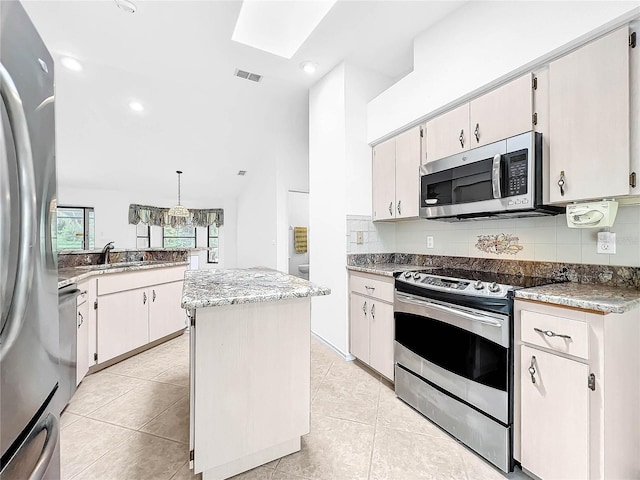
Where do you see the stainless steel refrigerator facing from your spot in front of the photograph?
facing to the right of the viewer

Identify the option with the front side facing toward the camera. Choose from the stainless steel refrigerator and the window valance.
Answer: the window valance

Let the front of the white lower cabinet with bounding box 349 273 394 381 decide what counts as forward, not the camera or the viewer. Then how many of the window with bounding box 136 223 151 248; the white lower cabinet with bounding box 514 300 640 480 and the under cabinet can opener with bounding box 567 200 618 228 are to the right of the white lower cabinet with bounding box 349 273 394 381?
1

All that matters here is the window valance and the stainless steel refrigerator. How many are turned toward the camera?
1

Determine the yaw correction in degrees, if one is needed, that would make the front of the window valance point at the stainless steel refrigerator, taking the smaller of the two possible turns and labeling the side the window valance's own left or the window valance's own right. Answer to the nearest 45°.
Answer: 0° — it already faces it

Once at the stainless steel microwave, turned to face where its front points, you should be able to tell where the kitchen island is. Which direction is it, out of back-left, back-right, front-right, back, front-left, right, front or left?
front

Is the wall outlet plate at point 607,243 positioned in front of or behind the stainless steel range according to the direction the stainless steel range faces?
behind

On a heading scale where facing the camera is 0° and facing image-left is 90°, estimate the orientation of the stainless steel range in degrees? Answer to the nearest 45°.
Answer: approximately 45°

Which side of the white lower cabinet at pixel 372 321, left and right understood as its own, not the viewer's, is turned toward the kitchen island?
front

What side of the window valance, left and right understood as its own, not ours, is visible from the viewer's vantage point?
front

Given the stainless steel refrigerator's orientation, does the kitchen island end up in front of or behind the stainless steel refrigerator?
in front

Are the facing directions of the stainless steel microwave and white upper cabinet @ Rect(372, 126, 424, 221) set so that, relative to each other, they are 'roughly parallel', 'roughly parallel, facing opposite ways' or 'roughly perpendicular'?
roughly parallel

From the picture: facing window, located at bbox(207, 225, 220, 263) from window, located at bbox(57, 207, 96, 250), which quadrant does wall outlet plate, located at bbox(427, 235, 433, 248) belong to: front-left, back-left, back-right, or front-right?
front-right

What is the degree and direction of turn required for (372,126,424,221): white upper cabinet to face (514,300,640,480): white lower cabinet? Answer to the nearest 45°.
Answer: approximately 90° to its left

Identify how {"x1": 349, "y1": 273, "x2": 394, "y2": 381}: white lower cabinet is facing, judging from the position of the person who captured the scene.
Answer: facing the viewer and to the left of the viewer

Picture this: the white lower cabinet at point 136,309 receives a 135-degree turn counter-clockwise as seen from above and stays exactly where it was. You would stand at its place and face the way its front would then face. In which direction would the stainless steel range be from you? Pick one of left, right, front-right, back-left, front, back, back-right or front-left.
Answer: back-right

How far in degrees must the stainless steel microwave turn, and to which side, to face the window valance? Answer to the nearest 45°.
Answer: approximately 45° to its right

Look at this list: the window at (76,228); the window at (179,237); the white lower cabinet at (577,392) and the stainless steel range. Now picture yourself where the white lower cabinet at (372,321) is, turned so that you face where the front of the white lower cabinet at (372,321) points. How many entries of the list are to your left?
2

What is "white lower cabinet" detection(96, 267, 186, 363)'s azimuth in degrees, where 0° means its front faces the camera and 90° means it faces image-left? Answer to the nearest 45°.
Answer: approximately 315°
